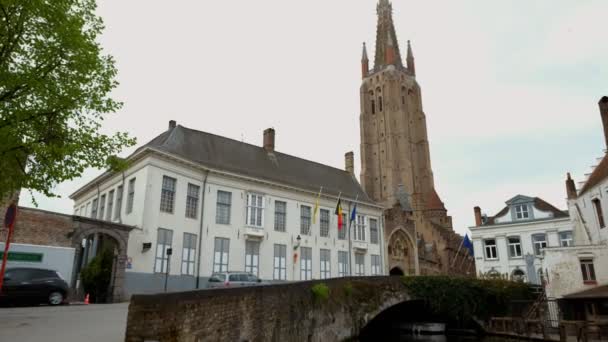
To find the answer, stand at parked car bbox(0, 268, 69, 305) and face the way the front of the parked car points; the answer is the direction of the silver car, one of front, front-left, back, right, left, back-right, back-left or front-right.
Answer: back

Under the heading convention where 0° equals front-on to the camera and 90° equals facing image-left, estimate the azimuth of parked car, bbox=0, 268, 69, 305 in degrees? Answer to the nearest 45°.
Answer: approximately 90°

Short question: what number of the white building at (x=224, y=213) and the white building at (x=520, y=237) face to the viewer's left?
0

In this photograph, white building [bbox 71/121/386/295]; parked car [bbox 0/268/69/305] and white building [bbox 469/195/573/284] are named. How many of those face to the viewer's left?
1

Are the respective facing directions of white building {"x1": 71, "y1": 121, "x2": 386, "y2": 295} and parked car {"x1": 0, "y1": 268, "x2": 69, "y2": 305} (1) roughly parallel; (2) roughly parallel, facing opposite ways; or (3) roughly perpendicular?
roughly perpendicular

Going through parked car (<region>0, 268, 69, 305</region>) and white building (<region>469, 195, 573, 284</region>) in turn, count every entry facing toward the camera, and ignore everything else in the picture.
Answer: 1

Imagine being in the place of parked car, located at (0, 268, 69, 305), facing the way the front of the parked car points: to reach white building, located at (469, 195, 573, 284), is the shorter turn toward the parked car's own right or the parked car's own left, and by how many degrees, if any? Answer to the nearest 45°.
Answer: approximately 180°

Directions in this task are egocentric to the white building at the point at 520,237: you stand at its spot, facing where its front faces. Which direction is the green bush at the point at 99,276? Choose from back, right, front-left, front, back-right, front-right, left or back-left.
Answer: front-right

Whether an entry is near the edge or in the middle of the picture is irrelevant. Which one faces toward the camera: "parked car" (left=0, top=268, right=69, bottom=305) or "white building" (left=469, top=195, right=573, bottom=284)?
the white building

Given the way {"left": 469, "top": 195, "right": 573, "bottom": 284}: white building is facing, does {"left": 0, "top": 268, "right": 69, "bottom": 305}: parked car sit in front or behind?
in front

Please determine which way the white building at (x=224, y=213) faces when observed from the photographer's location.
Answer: facing the viewer and to the right of the viewer

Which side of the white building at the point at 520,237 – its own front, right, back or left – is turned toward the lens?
front

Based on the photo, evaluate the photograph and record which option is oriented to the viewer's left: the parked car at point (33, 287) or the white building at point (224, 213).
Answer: the parked car
